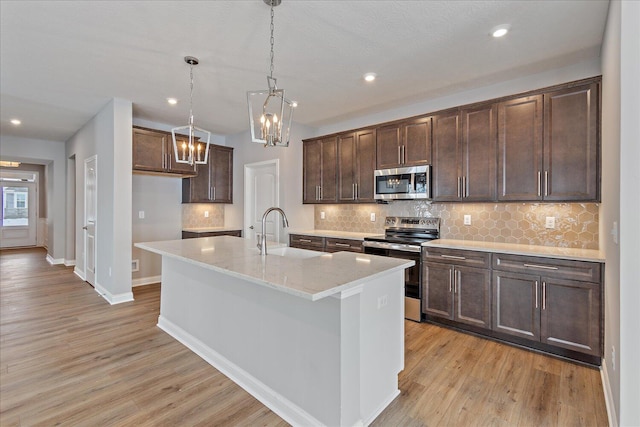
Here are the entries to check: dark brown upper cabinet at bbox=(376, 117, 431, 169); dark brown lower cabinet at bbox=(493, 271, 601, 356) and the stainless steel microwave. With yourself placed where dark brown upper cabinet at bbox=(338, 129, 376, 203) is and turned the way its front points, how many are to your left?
3

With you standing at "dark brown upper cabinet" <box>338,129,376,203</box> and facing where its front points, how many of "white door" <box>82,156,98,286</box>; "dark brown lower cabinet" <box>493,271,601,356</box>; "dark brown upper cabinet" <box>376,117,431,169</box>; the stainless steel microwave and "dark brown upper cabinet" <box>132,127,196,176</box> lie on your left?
3

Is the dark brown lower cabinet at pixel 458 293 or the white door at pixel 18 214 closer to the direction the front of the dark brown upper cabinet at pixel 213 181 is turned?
the dark brown lower cabinet

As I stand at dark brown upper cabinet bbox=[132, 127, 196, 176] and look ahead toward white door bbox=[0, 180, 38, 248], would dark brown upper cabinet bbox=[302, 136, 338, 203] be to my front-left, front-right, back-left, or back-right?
back-right

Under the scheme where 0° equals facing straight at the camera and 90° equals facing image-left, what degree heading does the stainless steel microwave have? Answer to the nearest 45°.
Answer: approximately 45°

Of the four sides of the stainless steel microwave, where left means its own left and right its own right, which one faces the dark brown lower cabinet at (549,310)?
left

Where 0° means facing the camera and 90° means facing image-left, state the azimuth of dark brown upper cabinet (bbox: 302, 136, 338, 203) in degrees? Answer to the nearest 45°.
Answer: approximately 45°
